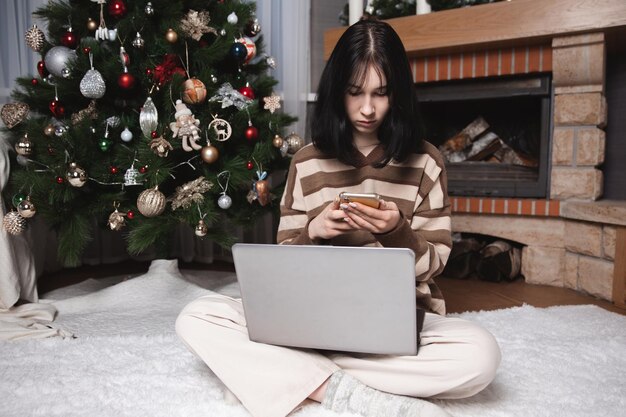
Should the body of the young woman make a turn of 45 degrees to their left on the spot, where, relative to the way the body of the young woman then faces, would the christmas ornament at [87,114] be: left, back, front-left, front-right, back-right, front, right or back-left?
back

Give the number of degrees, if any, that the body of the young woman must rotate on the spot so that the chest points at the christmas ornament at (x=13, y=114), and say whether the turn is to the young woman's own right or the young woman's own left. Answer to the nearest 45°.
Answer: approximately 135° to the young woman's own right

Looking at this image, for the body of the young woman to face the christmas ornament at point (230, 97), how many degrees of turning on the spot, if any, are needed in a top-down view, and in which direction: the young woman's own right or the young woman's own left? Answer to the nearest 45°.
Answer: approximately 135° to the young woman's own right

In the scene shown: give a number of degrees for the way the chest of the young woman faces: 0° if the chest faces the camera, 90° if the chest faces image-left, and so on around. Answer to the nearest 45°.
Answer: approximately 0°

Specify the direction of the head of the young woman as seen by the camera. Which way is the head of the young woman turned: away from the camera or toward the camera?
toward the camera

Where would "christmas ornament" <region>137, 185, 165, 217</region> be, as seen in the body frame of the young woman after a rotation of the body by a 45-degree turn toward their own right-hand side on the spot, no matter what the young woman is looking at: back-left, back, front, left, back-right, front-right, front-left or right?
right

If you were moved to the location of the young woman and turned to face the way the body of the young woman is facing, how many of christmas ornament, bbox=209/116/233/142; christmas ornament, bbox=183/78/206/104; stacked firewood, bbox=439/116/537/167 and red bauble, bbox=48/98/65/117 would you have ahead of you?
0

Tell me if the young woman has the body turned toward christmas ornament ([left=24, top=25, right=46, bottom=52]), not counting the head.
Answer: no

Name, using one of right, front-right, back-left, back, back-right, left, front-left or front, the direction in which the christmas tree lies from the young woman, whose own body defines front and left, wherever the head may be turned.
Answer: back-right

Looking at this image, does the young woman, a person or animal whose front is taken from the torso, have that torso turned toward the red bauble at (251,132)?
no

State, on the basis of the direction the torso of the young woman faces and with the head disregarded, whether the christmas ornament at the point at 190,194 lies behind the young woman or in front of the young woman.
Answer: behind

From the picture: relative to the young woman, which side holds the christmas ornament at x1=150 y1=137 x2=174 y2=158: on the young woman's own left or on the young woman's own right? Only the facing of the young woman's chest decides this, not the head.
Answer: on the young woman's own right

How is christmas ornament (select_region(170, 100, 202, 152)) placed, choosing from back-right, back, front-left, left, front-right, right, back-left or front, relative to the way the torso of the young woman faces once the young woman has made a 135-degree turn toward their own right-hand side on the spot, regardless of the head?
front

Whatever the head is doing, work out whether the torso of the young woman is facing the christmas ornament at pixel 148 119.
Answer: no

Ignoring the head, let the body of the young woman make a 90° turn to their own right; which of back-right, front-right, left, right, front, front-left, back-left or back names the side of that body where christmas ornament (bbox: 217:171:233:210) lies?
front-right

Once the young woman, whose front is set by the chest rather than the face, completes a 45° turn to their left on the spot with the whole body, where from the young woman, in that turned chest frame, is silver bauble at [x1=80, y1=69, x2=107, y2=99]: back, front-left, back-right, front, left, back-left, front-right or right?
back

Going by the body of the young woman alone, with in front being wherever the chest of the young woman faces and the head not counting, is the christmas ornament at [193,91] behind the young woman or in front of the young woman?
behind

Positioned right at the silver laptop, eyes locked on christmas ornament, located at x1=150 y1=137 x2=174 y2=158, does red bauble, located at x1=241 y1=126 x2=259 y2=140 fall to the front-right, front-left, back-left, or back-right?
front-right
